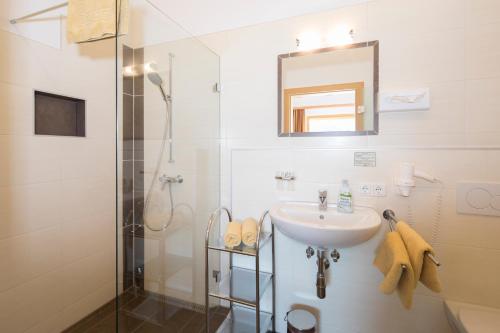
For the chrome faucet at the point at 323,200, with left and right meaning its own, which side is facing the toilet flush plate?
left

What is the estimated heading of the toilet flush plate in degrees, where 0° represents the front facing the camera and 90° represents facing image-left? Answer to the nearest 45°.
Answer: approximately 0°

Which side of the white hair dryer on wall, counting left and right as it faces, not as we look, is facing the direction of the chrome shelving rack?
right
